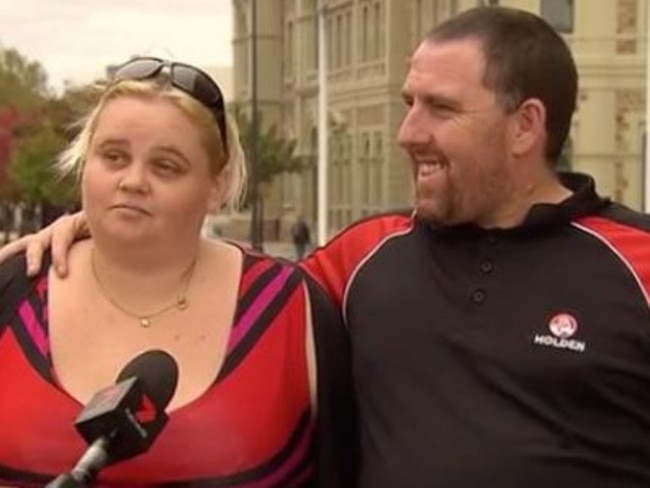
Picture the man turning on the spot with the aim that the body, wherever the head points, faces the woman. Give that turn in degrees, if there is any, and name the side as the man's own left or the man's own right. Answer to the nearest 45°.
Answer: approximately 45° to the man's own right

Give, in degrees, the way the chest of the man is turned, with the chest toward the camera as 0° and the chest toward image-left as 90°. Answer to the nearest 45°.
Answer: approximately 45°
